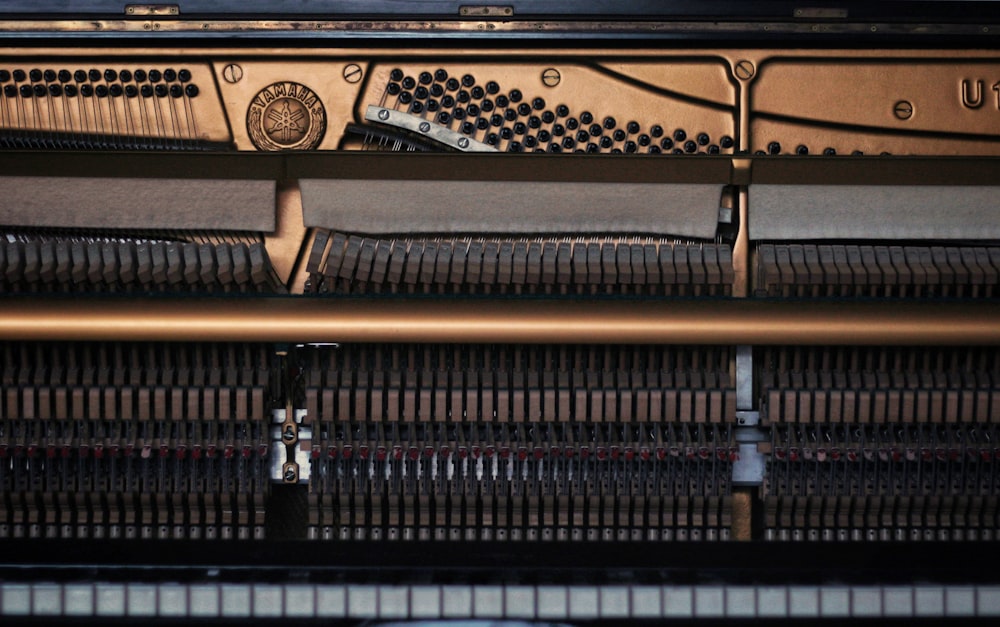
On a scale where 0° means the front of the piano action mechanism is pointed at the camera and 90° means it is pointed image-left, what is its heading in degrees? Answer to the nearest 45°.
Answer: approximately 0°
